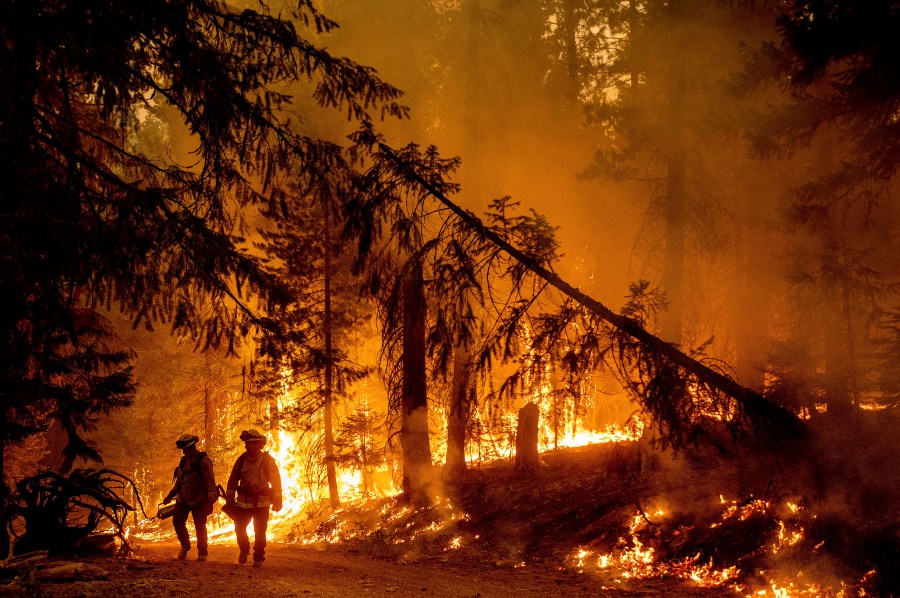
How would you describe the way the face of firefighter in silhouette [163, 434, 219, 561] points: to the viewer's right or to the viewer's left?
to the viewer's left

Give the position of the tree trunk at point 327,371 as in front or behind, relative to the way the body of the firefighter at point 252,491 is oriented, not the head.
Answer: behind

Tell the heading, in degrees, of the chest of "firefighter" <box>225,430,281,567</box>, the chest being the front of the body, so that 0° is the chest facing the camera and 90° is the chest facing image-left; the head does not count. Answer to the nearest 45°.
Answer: approximately 0°

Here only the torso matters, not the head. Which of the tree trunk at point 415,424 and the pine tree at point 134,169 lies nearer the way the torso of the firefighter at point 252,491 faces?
the pine tree

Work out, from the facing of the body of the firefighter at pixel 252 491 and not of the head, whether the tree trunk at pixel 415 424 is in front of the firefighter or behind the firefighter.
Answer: behind
